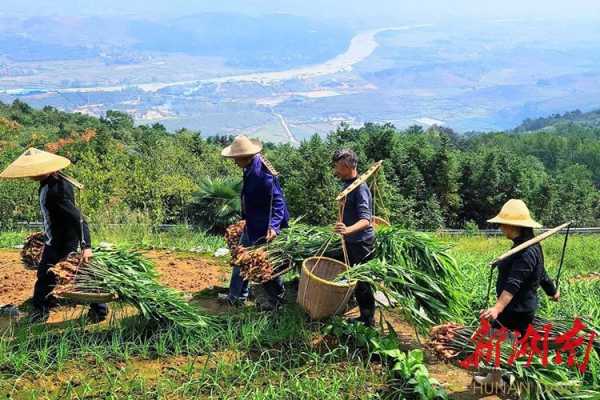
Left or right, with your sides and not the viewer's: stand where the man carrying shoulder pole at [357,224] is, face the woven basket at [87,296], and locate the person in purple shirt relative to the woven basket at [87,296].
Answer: right

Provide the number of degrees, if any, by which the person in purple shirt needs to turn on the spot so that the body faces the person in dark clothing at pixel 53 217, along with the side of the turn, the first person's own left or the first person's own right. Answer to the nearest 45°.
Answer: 0° — they already face them

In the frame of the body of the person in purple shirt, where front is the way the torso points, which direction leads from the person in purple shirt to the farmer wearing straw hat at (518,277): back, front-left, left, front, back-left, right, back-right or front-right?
back-left

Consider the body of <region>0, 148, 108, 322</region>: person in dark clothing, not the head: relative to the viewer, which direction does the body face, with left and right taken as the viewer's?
facing to the left of the viewer

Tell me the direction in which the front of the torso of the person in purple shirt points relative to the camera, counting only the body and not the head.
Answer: to the viewer's left

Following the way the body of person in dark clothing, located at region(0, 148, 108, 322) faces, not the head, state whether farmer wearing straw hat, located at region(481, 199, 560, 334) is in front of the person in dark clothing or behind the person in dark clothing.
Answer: behind

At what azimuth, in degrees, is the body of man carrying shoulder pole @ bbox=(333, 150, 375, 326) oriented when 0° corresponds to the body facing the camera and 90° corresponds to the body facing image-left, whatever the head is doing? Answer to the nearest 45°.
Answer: approximately 90°

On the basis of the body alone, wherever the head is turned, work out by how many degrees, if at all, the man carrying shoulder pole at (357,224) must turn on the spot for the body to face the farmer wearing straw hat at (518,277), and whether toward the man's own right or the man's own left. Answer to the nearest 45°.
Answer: approximately 135° to the man's own left

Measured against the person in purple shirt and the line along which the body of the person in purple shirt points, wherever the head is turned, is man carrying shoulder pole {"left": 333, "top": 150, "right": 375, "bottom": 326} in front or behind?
behind

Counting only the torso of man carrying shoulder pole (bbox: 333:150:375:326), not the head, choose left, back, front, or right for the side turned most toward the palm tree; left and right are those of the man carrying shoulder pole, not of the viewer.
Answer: right
